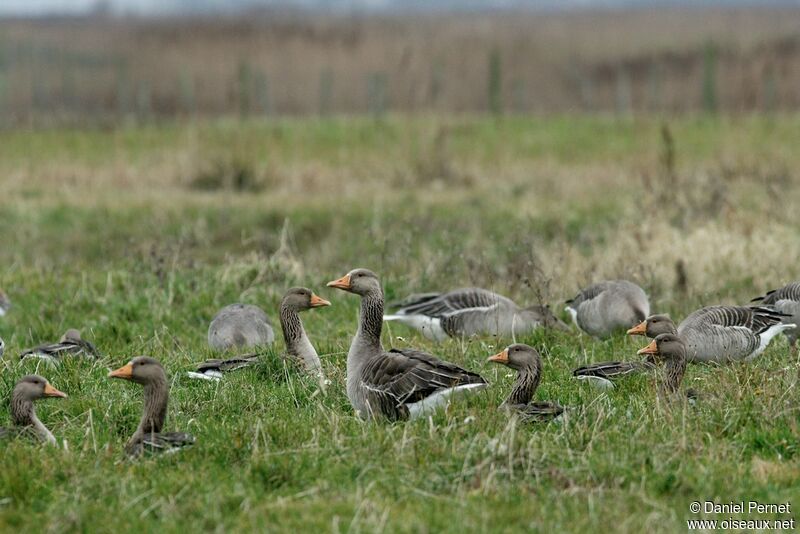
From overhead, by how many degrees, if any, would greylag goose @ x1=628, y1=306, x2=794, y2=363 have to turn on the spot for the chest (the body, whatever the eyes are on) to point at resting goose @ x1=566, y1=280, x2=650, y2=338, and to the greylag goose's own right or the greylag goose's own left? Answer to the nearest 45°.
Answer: approximately 45° to the greylag goose's own right

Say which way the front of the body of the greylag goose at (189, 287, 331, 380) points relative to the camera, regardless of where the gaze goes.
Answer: to the viewer's right

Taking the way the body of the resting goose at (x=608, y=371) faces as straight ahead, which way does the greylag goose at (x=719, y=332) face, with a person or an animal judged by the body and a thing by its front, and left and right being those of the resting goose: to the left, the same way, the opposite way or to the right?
the opposite way

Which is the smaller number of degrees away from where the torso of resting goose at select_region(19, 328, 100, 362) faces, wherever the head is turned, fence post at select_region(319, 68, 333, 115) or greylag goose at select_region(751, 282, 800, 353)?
the greylag goose

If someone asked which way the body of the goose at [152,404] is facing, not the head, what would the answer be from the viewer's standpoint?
to the viewer's left

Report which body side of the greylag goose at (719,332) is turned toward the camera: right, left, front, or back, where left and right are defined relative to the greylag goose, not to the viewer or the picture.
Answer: left

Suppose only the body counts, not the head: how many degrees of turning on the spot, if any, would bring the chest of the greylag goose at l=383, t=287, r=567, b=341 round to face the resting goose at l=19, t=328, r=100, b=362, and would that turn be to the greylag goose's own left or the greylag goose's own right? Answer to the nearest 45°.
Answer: approximately 135° to the greylag goose's own right

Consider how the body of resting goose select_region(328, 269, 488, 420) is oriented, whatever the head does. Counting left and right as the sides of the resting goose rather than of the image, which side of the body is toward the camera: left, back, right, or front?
left

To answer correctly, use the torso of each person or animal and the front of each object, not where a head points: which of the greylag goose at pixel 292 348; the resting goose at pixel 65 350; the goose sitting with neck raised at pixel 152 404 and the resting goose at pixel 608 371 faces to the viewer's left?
the goose sitting with neck raised

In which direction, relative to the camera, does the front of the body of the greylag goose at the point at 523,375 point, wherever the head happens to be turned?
to the viewer's left

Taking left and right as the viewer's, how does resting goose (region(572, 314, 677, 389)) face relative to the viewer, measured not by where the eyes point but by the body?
facing to the right of the viewer

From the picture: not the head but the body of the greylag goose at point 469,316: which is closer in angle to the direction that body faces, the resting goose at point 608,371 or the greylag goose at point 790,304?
the greylag goose

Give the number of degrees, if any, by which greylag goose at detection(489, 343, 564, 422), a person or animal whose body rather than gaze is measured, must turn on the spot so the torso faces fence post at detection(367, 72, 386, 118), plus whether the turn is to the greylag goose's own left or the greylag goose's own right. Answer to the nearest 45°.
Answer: approximately 90° to the greylag goose's own right

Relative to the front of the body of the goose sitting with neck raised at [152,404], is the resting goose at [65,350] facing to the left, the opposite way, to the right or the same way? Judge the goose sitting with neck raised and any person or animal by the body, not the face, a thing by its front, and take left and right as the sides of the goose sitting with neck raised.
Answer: the opposite way

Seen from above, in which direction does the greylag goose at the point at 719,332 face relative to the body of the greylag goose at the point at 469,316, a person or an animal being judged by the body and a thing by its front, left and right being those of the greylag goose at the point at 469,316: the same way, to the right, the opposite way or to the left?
the opposite way

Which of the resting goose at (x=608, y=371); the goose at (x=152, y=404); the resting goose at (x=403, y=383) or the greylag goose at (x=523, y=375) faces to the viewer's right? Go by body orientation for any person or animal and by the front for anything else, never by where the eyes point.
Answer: the resting goose at (x=608, y=371)

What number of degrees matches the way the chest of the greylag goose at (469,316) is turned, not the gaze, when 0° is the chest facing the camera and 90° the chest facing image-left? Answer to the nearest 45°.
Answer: approximately 270°

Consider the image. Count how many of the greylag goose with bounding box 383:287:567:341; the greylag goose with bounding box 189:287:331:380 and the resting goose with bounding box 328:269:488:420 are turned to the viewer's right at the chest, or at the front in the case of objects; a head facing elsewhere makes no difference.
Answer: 2
